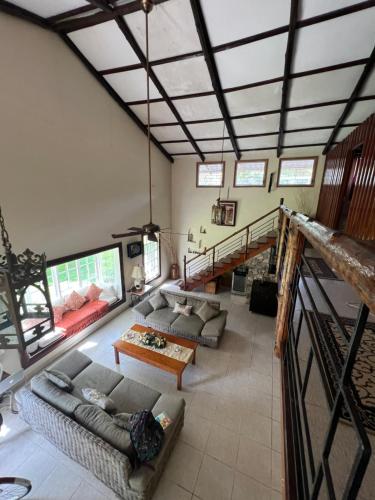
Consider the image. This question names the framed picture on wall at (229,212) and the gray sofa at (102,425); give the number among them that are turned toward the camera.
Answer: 1

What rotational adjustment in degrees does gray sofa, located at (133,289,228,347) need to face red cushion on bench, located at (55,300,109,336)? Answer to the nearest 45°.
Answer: approximately 45° to its right

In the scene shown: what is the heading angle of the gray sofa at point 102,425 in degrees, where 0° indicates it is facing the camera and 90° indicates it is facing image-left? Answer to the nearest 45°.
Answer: approximately 225°

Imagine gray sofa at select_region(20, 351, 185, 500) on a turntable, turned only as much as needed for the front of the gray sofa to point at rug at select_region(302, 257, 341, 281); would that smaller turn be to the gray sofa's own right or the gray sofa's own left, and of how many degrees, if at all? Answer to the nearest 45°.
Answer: approximately 45° to the gray sofa's own right

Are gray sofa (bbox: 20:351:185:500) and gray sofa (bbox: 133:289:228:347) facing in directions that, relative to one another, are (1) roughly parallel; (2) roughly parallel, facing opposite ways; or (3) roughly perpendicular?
roughly parallel, facing opposite ways

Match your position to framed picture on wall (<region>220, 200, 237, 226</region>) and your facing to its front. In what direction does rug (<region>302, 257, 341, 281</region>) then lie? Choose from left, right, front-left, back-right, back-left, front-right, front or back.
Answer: front-left

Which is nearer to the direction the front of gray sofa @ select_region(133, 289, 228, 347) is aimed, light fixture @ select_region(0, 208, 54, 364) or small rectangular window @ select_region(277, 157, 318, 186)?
the light fixture

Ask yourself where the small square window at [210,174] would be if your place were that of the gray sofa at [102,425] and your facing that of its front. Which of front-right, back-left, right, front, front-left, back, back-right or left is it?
front

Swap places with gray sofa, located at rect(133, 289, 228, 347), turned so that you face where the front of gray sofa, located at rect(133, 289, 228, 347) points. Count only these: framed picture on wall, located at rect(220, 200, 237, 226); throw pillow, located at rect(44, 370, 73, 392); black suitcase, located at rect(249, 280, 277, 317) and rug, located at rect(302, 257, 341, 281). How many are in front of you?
1

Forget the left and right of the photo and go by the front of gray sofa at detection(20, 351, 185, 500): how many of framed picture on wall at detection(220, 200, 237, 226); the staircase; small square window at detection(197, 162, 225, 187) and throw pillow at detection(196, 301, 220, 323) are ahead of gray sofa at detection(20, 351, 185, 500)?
4

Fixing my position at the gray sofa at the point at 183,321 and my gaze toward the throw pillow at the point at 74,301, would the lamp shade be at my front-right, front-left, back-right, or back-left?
front-right

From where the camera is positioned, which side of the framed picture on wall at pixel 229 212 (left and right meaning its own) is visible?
front

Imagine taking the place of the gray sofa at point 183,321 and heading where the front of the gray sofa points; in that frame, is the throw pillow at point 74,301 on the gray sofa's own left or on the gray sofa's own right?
on the gray sofa's own right

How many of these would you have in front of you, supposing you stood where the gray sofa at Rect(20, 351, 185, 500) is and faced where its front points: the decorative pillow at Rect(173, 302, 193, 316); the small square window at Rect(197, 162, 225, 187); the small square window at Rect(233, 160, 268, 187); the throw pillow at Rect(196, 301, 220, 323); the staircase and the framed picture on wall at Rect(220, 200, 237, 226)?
6

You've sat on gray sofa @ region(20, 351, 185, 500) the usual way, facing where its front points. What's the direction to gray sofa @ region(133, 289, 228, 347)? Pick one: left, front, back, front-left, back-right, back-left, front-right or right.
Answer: front

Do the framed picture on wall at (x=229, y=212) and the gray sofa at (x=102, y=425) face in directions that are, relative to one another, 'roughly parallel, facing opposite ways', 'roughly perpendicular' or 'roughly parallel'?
roughly parallel, facing opposite ways

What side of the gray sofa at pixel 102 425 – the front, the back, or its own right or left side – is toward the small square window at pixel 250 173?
front

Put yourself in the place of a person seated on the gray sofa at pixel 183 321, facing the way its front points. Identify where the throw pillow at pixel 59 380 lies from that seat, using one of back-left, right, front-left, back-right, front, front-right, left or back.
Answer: front

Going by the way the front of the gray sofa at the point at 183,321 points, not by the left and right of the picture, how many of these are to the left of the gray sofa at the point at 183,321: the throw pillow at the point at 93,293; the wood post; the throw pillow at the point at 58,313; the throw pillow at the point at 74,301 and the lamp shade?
1
